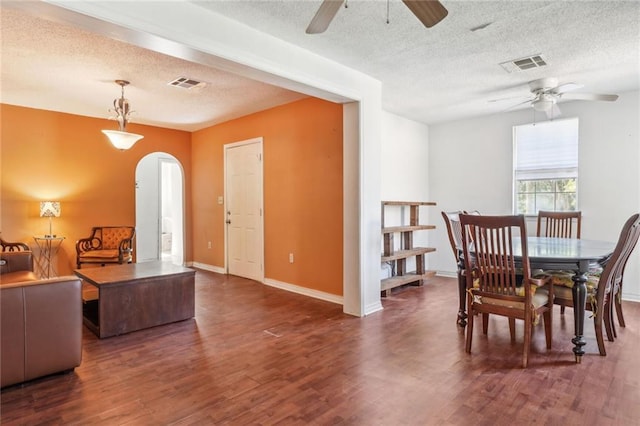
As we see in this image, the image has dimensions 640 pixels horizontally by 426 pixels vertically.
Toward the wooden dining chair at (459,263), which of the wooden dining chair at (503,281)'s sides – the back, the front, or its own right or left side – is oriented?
left

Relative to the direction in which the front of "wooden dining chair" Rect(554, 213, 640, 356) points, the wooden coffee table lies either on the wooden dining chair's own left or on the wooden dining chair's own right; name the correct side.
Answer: on the wooden dining chair's own left

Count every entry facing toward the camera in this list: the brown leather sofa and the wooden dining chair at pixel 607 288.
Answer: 0

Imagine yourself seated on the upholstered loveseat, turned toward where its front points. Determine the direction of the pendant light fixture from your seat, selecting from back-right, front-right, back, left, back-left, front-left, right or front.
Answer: front-left

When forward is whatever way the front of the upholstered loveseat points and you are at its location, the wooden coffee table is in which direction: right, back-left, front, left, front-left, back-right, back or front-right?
front-left

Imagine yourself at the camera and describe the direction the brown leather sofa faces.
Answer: facing away from the viewer and to the right of the viewer

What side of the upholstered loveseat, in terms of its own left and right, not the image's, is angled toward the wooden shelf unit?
left

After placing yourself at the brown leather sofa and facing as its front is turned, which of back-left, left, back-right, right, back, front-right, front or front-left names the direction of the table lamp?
front-left

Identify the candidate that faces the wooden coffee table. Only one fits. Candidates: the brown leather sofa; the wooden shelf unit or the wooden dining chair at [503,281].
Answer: the brown leather sofa

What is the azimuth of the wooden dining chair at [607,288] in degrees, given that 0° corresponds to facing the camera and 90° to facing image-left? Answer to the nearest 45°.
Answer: approximately 135°

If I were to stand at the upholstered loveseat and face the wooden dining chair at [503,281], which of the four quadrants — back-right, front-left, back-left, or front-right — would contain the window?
front-left

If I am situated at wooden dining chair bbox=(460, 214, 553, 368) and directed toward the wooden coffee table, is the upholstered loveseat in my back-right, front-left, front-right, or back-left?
front-right
